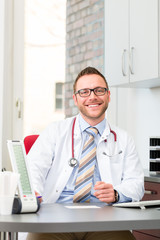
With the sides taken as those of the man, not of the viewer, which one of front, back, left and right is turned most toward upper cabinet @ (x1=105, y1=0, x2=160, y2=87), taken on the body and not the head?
back

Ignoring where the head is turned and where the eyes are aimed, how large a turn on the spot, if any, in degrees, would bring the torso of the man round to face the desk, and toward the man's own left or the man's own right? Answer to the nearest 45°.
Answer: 0° — they already face it

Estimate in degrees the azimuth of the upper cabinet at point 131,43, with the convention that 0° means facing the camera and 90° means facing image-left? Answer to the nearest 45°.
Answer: approximately 45°

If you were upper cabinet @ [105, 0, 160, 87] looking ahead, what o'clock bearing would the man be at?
The man is roughly at 11 o'clock from the upper cabinet.

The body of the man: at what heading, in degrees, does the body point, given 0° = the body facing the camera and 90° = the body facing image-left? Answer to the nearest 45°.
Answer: approximately 0°
